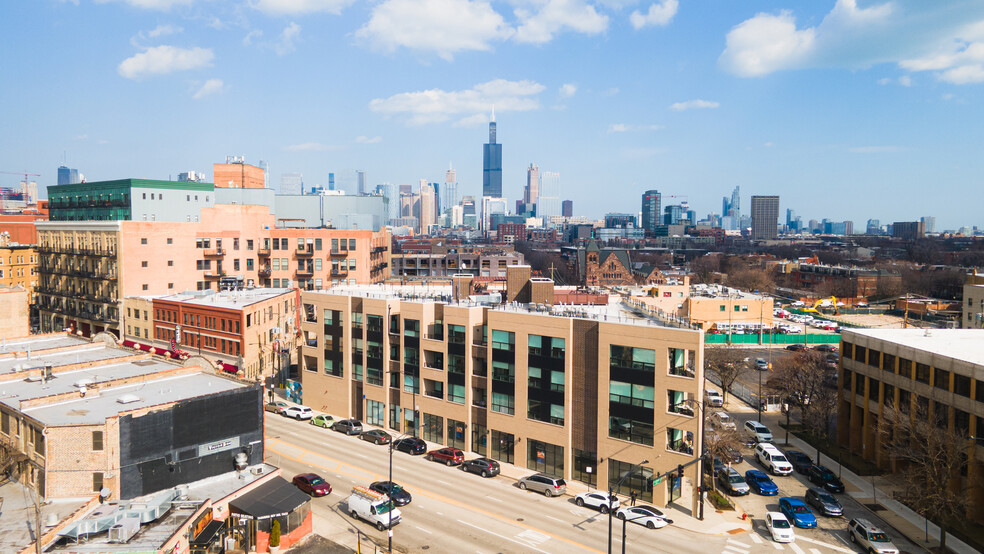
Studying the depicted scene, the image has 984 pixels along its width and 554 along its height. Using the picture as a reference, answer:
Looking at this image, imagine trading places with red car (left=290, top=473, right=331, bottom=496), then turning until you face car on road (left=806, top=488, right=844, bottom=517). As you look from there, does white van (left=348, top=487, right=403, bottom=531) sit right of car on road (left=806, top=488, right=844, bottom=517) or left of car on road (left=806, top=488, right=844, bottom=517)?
right

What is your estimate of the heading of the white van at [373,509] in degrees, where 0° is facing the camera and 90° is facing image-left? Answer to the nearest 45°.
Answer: approximately 315°

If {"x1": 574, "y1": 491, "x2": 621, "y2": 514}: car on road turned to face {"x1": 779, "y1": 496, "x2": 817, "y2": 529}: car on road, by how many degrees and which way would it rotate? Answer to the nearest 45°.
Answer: approximately 135° to its right

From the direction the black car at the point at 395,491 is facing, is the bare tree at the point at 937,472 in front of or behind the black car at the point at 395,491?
in front

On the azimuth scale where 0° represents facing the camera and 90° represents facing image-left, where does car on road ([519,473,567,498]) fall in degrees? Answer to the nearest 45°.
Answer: approximately 135°

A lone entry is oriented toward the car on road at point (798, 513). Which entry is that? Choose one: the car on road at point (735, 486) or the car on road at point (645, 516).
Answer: the car on road at point (735, 486)

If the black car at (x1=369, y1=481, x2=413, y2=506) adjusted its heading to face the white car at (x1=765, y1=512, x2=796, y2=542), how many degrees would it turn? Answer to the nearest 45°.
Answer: approximately 45° to its left

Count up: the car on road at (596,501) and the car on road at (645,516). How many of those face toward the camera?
0

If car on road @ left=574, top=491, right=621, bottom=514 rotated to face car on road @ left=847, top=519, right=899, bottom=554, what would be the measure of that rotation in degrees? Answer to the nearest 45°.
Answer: approximately 135° to its right

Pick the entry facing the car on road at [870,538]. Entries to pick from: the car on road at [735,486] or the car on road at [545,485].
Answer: the car on road at [735,486]
